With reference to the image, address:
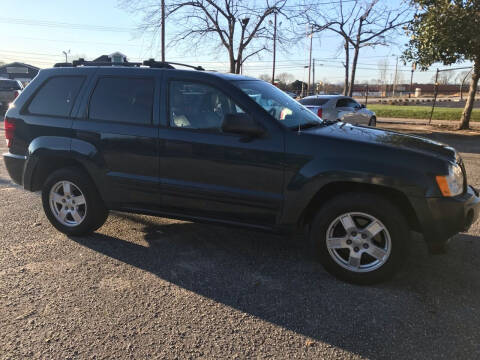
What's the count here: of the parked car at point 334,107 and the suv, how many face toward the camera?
0

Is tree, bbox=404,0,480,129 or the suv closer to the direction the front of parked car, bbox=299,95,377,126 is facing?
the tree

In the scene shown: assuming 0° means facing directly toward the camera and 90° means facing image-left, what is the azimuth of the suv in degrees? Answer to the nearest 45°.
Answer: approximately 270°

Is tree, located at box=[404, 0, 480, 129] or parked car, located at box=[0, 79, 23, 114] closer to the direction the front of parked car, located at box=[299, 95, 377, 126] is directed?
the tree

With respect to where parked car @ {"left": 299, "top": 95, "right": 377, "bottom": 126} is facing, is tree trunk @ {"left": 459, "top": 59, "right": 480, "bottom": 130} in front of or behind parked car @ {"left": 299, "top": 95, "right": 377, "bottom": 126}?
in front

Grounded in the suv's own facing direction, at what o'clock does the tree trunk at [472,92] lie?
The tree trunk is roughly at 10 o'clock from the suv.

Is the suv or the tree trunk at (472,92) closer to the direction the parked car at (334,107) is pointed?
the tree trunk

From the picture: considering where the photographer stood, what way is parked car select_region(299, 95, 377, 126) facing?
facing away from the viewer and to the right of the viewer

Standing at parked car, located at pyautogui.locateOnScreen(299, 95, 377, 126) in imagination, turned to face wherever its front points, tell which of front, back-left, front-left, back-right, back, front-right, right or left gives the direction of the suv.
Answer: back-right
